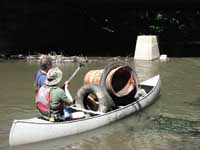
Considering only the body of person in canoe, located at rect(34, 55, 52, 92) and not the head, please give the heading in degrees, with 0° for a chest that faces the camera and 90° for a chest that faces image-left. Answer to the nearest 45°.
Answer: approximately 225°

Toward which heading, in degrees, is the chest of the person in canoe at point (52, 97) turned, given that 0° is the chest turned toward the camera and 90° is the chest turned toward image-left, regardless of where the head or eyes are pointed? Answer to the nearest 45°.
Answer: approximately 225°

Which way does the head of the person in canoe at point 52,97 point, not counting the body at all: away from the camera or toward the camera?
away from the camera
